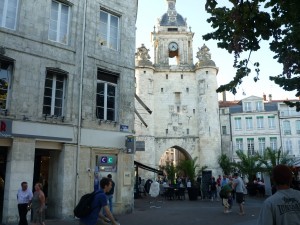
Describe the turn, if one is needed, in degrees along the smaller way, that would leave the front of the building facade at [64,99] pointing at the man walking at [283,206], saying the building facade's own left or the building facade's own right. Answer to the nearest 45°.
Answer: approximately 45° to the building facade's own right

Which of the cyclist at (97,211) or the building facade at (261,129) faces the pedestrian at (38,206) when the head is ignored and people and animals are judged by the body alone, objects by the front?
the building facade

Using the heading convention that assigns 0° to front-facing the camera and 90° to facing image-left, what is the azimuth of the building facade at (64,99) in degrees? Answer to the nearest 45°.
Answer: approximately 315°

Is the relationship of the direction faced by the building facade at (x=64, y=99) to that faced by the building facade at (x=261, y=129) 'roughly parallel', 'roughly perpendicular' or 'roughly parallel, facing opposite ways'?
roughly perpendicular

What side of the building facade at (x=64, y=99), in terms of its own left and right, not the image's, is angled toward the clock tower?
left

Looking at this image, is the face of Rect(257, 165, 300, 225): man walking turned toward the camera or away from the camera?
away from the camera

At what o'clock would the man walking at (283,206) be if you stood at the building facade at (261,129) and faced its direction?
The man walking is roughly at 12 o'clock from the building facade.

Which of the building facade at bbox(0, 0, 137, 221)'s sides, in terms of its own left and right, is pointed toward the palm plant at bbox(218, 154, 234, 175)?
left

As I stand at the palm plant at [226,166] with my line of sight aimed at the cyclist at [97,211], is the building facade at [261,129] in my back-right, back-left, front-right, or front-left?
back-left

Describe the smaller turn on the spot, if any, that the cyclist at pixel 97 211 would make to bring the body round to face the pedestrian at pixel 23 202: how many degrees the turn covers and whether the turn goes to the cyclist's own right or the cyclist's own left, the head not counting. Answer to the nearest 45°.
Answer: approximately 135° to the cyclist's own left
